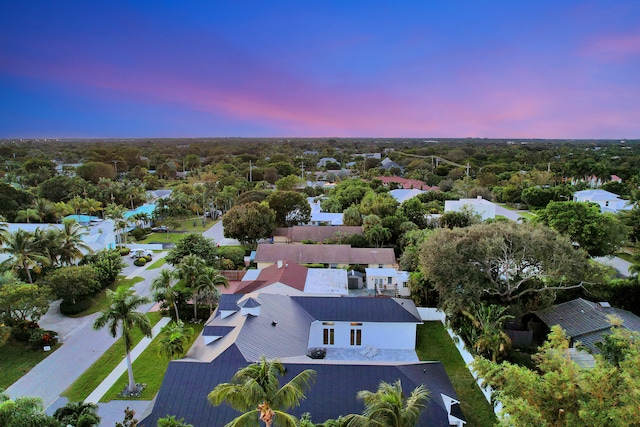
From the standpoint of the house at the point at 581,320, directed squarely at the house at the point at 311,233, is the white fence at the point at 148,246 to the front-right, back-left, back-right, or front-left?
front-left

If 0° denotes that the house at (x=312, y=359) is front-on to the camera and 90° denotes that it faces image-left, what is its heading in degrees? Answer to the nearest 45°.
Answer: approximately 90°

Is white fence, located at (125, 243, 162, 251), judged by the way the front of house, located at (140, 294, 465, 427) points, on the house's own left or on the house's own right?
on the house's own right

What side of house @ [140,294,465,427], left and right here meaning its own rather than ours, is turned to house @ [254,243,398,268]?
right

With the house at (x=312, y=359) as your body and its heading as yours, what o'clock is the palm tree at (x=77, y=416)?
The palm tree is roughly at 11 o'clock from the house.

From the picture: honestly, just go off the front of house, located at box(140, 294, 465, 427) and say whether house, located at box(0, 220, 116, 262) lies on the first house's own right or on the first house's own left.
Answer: on the first house's own right

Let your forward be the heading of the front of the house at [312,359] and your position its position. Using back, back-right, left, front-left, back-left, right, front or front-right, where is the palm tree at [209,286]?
front-right

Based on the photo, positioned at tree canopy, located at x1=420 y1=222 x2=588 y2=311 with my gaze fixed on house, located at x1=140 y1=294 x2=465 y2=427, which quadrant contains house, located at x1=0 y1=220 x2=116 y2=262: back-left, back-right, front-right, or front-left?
front-right

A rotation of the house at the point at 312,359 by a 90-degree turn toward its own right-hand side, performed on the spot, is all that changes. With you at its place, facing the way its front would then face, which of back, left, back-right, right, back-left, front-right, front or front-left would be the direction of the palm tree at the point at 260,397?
back

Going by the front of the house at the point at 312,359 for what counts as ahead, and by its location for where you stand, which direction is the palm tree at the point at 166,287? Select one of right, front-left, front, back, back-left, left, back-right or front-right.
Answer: front-right

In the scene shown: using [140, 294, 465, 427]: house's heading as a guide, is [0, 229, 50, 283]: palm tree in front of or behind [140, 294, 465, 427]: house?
in front

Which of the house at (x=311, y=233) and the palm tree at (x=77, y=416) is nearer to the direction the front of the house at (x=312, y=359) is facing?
the palm tree

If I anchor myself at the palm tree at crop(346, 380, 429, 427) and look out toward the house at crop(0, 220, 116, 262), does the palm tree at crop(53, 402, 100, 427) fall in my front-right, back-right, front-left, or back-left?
front-left

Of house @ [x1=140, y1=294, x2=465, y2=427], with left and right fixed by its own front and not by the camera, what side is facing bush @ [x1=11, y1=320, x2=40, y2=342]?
front

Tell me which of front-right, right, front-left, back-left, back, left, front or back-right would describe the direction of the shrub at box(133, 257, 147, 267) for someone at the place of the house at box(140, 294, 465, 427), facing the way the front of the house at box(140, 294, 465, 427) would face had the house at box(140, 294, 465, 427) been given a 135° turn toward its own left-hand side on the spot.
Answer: back

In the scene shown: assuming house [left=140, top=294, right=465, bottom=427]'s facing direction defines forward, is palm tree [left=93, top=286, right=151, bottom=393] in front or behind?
in front

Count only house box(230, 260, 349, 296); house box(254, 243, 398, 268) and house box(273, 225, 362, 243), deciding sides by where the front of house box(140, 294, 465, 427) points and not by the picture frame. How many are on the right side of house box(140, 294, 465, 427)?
3

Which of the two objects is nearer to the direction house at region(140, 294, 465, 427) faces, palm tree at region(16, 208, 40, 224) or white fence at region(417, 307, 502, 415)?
the palm tree

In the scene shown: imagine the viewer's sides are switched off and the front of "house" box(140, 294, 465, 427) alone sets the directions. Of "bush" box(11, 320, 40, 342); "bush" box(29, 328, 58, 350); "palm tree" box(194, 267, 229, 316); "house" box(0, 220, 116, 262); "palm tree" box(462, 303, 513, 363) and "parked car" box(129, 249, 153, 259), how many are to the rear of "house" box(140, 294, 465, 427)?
1

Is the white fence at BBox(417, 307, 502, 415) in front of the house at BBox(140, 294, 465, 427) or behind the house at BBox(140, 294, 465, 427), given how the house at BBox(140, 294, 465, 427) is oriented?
behind
